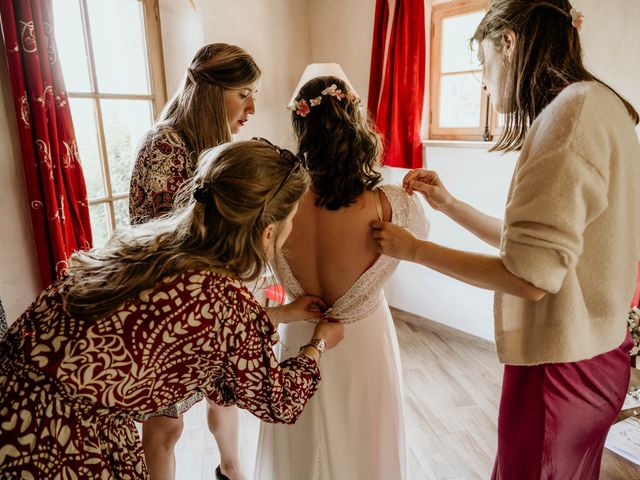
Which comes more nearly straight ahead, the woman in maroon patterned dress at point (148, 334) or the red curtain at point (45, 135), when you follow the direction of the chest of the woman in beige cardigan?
the red curtain

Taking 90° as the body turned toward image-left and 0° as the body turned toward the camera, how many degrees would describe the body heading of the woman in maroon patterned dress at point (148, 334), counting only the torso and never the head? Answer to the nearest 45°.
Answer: approximately 225°

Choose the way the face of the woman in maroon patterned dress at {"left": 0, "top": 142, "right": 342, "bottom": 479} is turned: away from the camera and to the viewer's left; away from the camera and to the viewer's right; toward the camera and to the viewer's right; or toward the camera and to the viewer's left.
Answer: away from the camera and to the viewer's right

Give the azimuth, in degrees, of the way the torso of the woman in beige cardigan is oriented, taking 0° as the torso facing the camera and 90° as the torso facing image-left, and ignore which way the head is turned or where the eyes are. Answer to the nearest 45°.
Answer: approximately 135°

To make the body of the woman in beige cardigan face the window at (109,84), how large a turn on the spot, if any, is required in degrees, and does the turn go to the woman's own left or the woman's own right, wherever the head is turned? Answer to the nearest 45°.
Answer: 0° — they already face it

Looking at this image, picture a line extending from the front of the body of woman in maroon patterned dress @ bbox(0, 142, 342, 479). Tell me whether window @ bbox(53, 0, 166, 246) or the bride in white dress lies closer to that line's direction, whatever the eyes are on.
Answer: the bride in white dress

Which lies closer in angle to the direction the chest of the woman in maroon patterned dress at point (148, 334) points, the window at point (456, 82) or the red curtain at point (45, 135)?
the window

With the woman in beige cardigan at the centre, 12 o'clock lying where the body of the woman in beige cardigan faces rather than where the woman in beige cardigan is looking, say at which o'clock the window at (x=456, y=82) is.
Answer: The window is roughly at 1 o'clock from the woman in beige cardigan.

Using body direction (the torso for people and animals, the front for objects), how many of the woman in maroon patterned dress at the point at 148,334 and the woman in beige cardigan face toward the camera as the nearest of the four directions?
0

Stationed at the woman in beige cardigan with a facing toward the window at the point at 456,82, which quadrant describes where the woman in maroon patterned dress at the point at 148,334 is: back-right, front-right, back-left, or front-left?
back-left

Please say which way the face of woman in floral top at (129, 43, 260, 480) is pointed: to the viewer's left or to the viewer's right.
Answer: to the viewer's right

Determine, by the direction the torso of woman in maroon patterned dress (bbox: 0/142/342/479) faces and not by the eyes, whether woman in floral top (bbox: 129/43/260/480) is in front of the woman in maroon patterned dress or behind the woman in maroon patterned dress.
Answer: in front

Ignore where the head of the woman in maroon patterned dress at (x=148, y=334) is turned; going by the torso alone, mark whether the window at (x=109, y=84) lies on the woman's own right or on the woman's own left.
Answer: on the woman's own left
